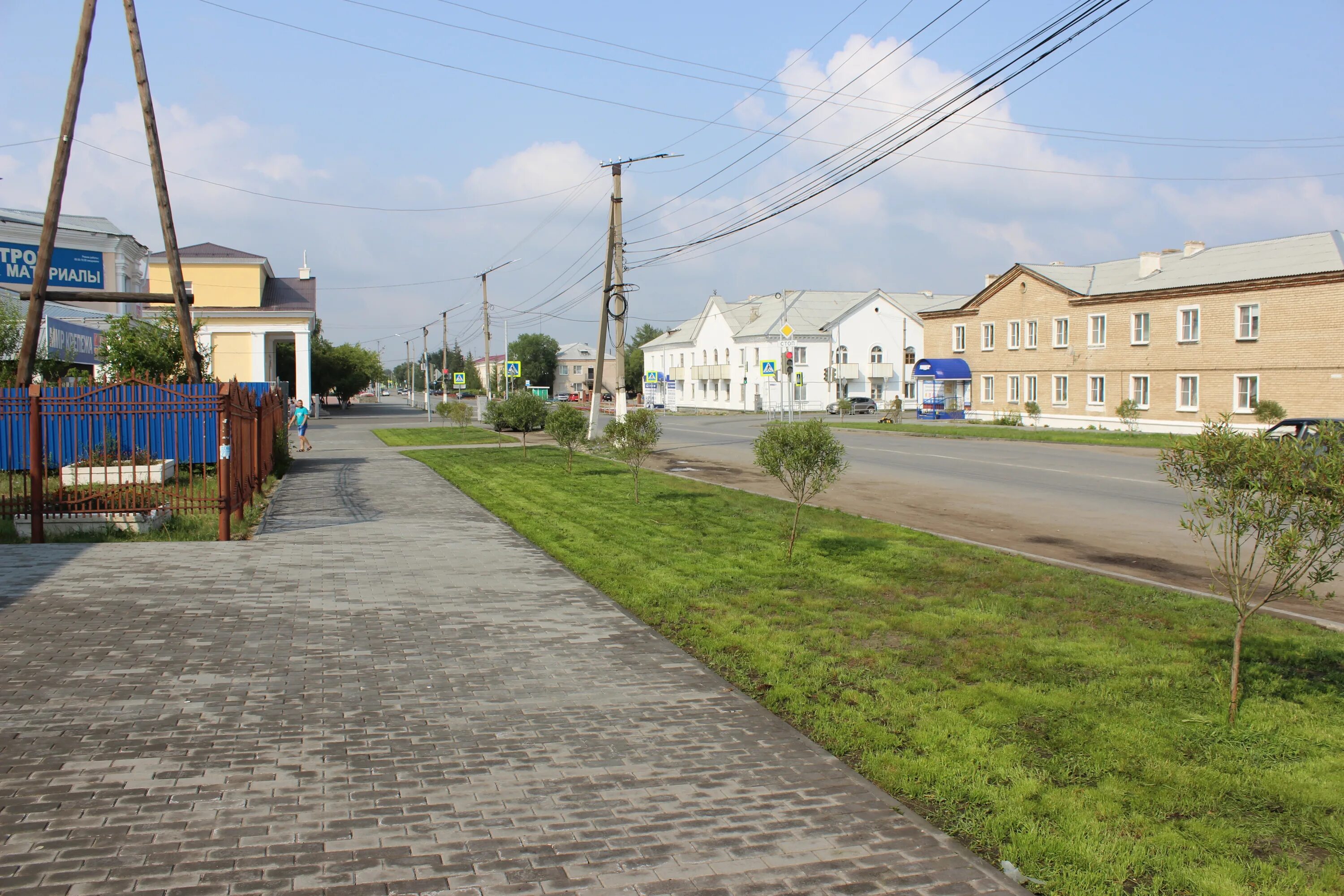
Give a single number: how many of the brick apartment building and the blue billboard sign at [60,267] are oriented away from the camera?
0

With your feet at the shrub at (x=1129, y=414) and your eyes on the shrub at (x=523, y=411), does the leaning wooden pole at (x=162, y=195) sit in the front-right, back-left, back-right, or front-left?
front-left

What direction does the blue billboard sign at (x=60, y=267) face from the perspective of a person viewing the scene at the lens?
facing the viewer

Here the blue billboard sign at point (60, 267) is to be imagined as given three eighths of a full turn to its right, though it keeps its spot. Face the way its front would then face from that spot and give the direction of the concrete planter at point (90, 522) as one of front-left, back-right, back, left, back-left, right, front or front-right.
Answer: back-left

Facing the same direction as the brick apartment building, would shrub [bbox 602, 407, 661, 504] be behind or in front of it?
in front

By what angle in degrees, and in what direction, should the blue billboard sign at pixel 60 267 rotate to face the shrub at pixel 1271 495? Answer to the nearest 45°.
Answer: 0° — it already faces it

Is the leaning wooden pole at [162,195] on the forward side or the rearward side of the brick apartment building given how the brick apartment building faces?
on the forward side

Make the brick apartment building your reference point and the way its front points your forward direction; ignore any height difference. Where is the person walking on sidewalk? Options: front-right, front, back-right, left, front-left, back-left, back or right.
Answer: front

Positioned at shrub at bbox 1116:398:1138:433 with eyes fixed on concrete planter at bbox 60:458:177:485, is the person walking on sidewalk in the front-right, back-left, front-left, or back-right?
front-right

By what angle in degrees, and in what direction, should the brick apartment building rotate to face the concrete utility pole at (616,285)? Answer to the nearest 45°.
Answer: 0° — it already faces it

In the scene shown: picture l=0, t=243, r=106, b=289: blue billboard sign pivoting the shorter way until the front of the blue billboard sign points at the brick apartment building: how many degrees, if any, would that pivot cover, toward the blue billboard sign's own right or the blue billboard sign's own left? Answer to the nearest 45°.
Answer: approximately 90° to the blue billboard sign's own left

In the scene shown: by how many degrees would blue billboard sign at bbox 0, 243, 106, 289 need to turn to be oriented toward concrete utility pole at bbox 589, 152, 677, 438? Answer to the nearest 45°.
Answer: approximately 90° to its left

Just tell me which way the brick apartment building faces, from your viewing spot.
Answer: facing the viewer and to the left of the viewer

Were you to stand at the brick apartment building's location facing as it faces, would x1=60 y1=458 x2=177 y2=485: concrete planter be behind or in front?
in front
